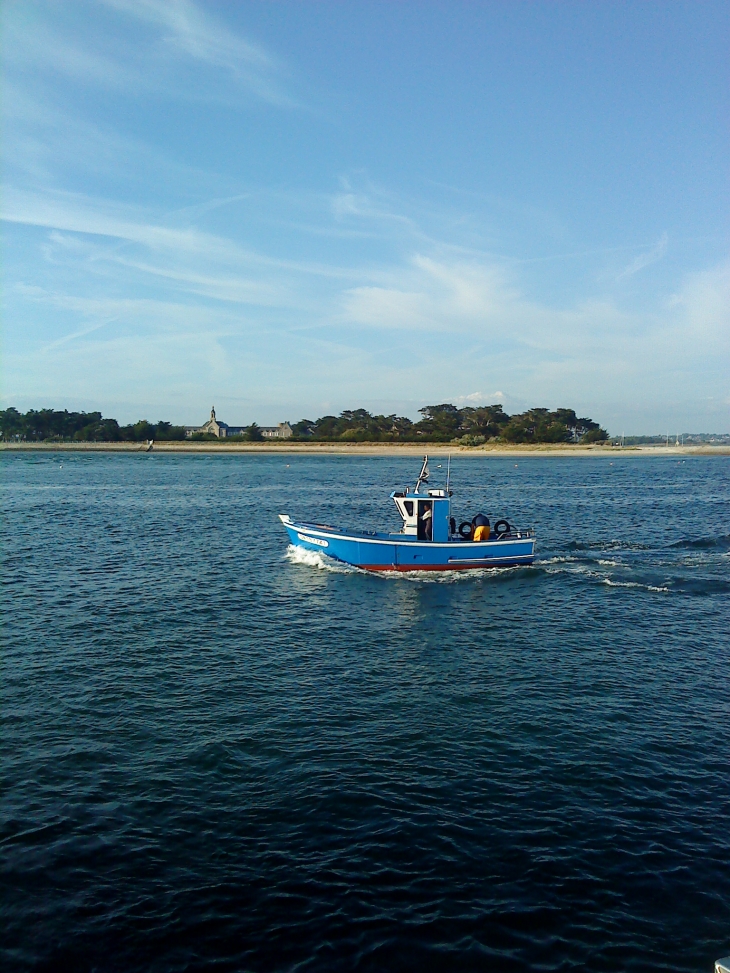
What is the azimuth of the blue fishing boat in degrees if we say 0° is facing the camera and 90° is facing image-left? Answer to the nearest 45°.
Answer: approximately 90°
